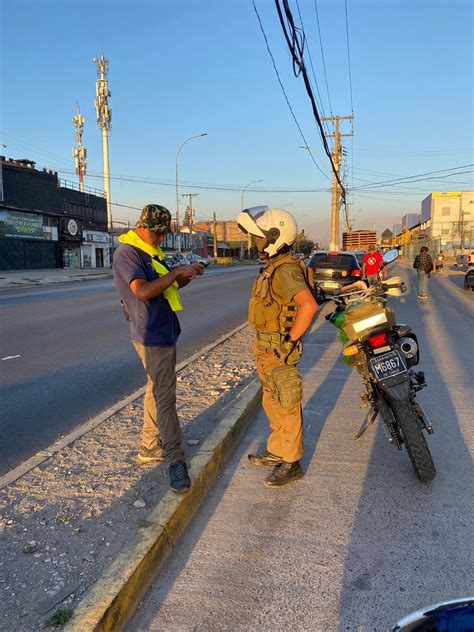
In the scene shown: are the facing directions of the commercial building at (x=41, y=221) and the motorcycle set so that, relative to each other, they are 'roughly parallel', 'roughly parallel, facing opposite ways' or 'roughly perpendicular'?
roughly perpendicular

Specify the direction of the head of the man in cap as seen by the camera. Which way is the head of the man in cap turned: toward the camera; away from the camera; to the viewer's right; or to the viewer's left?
to the viewer's right

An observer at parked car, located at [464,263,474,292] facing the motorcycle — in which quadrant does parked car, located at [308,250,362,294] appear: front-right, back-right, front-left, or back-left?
front-right

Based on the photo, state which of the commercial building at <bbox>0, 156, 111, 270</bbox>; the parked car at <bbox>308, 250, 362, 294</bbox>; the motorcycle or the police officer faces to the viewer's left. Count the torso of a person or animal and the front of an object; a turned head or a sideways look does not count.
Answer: the police officer

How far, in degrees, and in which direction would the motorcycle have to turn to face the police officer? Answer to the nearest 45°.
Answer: approximately 90° to its left

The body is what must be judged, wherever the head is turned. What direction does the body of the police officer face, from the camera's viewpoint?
to the viewer's left

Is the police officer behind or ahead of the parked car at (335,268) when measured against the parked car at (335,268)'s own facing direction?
behind

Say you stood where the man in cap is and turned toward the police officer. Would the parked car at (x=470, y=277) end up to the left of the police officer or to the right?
left

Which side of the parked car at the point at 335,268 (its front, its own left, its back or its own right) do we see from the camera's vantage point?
back

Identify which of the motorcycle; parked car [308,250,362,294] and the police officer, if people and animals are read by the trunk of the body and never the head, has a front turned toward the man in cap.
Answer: the police officer

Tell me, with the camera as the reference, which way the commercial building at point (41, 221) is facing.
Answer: facing the viewer and to the right of the viewer

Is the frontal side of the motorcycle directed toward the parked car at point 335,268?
yes

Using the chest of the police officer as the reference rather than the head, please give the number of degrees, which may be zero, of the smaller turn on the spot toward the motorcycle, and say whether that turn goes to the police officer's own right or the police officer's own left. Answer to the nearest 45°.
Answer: approximately 180°

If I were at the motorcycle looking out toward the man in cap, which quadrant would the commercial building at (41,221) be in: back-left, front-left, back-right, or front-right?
front-right

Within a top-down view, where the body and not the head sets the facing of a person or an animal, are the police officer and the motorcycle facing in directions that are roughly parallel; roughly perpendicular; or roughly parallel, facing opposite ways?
roughly perpendicular

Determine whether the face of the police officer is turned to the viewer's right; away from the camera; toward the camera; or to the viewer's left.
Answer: to the viewer's left

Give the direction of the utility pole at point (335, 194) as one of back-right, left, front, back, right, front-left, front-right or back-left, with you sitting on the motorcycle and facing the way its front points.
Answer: front

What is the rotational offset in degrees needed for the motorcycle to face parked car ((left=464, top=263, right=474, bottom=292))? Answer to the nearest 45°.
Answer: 0° — it already faces it

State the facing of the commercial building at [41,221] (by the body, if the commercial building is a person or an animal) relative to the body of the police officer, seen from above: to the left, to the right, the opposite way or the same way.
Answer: the opposite way

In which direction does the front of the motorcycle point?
away from the camera

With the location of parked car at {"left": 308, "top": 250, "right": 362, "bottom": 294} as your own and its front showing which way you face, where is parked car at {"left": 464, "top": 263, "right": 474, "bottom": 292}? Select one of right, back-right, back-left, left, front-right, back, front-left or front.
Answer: front-right
